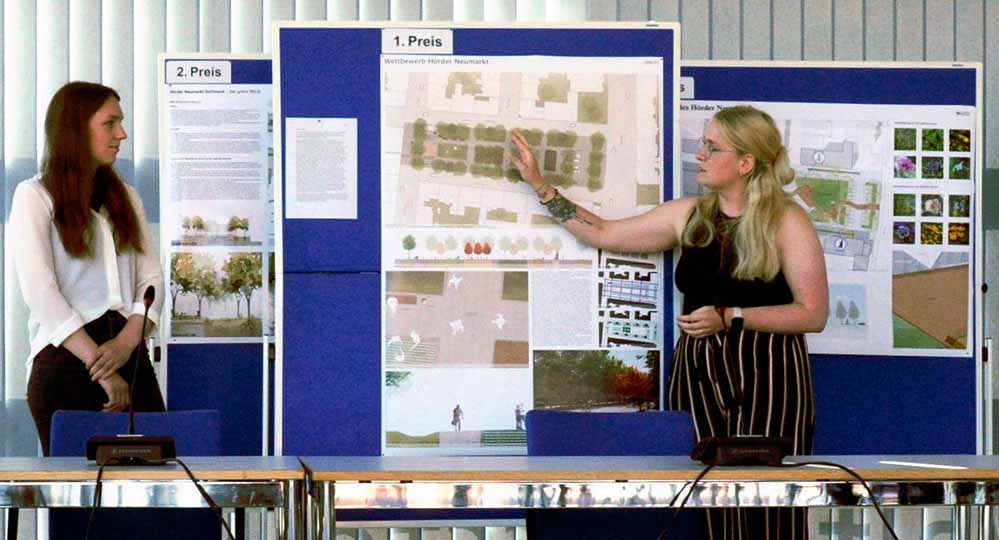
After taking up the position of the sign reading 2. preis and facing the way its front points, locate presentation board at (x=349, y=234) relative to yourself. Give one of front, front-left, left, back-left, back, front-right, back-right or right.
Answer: front-left

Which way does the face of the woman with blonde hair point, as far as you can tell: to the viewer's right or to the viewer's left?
to the viewer's left

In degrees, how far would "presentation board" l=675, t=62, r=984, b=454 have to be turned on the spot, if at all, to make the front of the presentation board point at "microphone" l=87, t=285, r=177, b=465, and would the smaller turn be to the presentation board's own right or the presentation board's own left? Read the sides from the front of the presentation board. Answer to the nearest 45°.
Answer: approximately 45° to the presentation board's own right

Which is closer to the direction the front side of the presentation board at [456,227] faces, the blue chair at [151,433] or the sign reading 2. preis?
the blue chair

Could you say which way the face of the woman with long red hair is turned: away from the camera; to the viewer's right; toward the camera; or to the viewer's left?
to the viewer's right

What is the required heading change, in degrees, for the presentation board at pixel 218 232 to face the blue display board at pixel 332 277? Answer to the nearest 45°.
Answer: approximately 45° to its left

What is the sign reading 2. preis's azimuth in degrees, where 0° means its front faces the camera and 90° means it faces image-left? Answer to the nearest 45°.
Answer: approximately 0°
